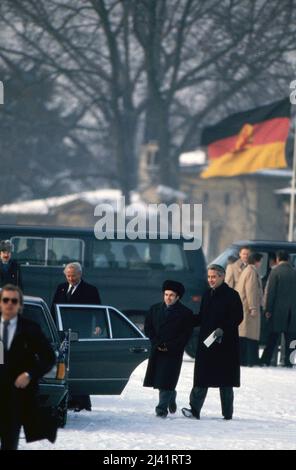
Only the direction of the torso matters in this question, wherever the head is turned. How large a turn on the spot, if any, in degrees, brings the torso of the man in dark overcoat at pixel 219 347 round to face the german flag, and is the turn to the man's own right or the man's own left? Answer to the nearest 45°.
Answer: approximately 135° to the man's own right

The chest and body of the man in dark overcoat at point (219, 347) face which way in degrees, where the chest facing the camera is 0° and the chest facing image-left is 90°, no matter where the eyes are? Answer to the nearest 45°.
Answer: approximately 45°

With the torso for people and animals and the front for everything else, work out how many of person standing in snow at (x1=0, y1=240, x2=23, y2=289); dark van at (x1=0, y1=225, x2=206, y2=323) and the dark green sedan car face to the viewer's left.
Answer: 1

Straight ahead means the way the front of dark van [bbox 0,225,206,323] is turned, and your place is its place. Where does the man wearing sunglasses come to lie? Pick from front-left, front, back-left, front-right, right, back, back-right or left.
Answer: left

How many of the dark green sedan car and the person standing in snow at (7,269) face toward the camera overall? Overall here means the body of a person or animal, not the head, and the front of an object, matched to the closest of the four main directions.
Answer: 2

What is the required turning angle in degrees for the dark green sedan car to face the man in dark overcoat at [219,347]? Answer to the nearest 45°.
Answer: approximately 90° to its left

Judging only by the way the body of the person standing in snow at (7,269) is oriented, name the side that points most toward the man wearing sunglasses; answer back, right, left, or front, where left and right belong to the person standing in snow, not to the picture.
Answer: front

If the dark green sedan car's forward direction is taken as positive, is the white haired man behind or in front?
behind

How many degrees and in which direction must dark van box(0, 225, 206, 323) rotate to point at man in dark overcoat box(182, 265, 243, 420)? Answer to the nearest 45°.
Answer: approximately 90° to its left
